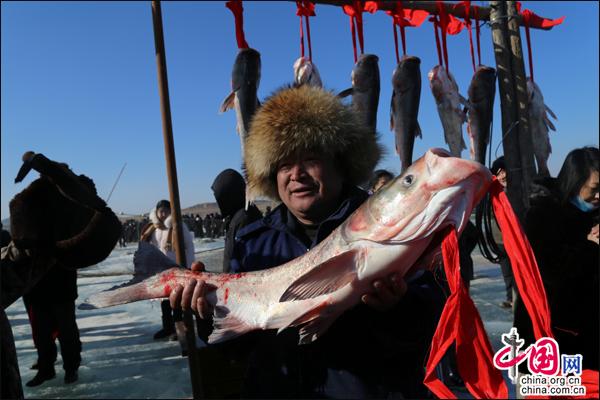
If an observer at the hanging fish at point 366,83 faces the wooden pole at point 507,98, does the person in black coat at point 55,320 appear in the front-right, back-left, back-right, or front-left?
back-left
